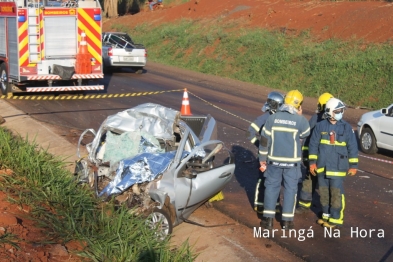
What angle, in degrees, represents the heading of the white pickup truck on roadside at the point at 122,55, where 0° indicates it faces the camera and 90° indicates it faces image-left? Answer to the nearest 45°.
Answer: approximately 135°

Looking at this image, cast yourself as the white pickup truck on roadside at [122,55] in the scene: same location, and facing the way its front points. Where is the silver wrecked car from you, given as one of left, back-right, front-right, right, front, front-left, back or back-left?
back-left

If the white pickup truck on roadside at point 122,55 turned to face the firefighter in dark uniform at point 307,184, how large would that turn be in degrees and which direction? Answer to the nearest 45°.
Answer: approximately 135° to its left

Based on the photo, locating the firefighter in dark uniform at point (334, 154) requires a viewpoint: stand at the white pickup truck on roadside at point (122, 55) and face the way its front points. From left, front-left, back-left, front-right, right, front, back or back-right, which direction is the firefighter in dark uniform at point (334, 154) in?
back-left
